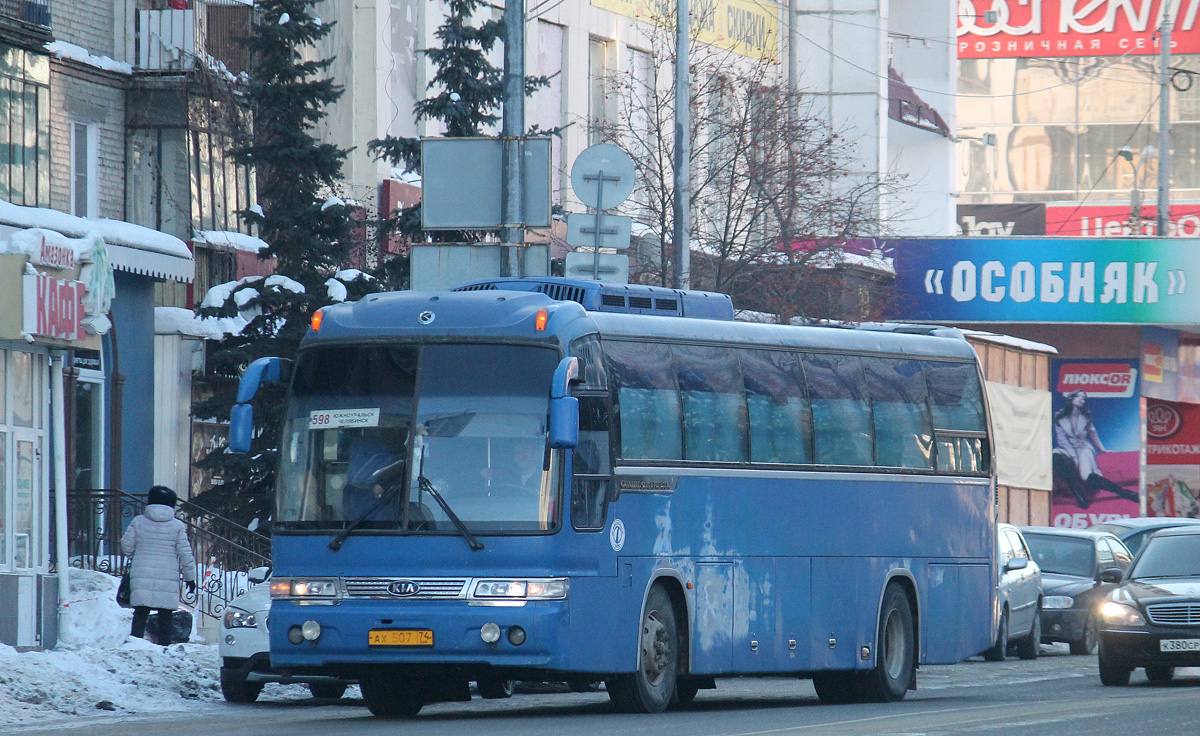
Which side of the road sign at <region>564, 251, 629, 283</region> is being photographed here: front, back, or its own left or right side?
back

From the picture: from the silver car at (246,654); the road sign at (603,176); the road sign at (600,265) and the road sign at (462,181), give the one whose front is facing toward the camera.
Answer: the silver car

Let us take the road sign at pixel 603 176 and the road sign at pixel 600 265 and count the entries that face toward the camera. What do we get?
0

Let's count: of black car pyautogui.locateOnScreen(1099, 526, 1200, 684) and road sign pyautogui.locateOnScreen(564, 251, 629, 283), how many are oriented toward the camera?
1

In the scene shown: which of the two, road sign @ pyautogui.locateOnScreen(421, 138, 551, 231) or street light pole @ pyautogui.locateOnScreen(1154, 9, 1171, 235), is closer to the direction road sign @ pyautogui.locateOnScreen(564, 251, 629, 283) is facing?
the street light pole

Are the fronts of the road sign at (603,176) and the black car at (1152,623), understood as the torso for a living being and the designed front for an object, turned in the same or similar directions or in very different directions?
very different directions

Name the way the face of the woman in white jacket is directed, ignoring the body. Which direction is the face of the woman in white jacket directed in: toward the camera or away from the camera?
away from the camera

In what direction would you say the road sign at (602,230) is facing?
away from the camera

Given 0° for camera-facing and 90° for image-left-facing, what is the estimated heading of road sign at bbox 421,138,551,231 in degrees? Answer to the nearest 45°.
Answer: approximately 180°

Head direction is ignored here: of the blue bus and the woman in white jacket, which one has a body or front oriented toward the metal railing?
the woman in white jacket

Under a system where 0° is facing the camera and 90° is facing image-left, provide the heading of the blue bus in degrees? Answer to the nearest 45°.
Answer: approximately 45°

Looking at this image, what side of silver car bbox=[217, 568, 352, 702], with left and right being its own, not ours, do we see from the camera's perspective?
front

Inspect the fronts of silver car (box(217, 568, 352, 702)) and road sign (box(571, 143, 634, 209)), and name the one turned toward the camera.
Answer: the silver car

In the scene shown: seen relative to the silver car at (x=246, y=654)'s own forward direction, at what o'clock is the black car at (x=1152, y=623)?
The black car is roughly at 9 o'clock from the silver car.

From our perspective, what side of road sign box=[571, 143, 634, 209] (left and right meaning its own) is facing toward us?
back

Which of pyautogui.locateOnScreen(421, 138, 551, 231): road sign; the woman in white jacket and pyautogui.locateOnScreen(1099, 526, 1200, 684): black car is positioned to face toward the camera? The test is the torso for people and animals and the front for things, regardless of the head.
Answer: the black car

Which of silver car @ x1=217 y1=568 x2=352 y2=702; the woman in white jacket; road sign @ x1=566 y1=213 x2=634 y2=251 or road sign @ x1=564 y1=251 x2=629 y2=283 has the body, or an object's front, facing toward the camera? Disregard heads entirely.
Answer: the silver car
